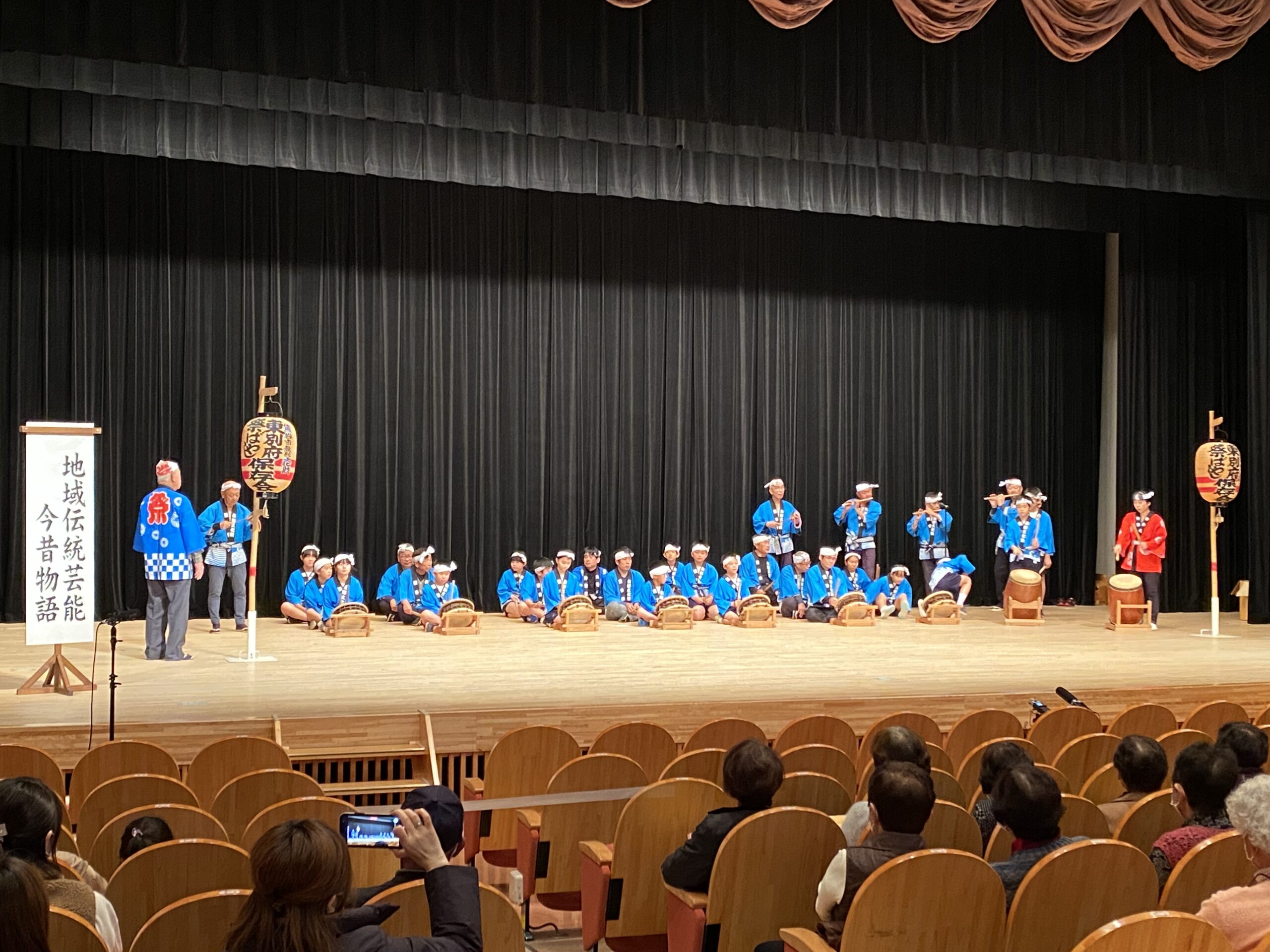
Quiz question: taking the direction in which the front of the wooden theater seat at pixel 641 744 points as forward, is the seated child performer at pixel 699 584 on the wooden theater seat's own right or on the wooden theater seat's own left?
on the wooden theater seat's own right

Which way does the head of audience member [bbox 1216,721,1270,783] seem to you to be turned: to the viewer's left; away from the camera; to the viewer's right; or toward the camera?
away from the camera

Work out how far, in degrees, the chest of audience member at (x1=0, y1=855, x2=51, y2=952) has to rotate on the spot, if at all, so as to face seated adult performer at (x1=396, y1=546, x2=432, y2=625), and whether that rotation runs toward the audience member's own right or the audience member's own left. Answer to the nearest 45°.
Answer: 0° — they already face them

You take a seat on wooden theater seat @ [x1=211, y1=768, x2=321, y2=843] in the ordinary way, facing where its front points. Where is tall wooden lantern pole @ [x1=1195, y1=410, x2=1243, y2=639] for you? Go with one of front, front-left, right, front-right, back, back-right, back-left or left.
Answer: front-right

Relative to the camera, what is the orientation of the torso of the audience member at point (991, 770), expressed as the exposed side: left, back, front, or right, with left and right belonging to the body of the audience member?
back

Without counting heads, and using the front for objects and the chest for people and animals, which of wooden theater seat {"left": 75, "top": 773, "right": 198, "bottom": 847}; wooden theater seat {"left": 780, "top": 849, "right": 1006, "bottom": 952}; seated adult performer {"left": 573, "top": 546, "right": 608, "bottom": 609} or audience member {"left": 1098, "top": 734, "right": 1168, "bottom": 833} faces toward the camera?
the seated adult performer

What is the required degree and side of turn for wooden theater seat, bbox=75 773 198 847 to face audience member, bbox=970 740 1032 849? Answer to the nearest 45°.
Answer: approximately 135° to its right

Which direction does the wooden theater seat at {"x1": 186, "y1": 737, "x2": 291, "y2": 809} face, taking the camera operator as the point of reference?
facing away from the viewer

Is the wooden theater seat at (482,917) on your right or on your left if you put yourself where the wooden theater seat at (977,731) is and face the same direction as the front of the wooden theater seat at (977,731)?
on your left

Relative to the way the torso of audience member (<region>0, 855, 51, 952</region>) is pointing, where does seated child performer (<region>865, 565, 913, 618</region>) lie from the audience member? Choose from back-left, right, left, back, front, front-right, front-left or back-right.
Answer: front-right

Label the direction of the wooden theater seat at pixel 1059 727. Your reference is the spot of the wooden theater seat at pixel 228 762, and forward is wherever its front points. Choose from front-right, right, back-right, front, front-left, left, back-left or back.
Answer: right

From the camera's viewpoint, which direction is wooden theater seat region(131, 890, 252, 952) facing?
away from the camera

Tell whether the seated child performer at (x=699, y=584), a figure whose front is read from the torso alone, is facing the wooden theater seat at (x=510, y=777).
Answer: yes

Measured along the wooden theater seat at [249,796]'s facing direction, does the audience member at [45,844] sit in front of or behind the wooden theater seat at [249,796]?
behind

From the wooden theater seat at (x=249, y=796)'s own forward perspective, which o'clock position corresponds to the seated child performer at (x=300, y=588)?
The seated child performer is roughly at 12 o'clock from the wooden theater seat.

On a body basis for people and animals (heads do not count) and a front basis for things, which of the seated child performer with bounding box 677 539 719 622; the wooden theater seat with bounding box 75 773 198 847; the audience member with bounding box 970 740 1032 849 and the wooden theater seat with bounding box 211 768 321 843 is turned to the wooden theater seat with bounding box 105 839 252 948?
the seated child performer

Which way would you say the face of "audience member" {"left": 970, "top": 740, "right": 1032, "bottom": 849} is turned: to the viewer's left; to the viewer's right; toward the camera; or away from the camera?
away from the camera

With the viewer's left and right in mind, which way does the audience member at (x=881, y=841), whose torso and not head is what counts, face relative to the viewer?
facing away from the viewer and to the left of the viewer
